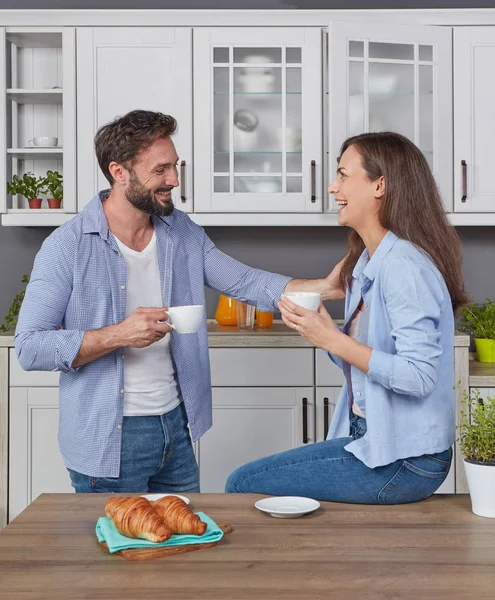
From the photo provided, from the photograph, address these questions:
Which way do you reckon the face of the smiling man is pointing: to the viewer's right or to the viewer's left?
to the viewer's right

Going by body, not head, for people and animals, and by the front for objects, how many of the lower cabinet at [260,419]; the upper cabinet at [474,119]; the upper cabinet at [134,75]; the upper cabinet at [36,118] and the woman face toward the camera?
4

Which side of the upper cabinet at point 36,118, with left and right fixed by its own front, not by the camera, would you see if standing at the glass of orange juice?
left

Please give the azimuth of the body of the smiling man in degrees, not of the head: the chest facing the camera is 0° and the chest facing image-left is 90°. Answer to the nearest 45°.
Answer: approximately 315°

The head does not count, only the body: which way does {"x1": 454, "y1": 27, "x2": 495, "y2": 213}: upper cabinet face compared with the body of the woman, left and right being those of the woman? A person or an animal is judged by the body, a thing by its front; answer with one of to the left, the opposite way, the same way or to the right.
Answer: to the left

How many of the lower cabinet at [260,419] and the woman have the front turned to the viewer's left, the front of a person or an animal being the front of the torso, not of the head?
1

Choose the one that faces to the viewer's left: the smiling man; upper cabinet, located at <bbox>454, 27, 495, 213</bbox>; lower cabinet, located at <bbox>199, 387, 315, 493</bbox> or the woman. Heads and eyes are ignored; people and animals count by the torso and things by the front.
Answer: the woman

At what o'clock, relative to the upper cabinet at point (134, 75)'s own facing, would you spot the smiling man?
The smiling man is roughly at 12 o'clock from the upper cabinet.

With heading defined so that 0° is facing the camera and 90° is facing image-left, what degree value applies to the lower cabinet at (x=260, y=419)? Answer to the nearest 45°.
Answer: approximately 0°

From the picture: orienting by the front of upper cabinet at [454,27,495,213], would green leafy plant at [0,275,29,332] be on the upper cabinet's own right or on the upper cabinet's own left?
on the upper cabinet's own right

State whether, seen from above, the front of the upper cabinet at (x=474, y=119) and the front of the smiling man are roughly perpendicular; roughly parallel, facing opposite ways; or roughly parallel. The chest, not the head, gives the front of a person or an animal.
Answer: roughly perpendicular

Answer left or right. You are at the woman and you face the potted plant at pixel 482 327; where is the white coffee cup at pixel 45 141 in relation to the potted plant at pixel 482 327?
left
